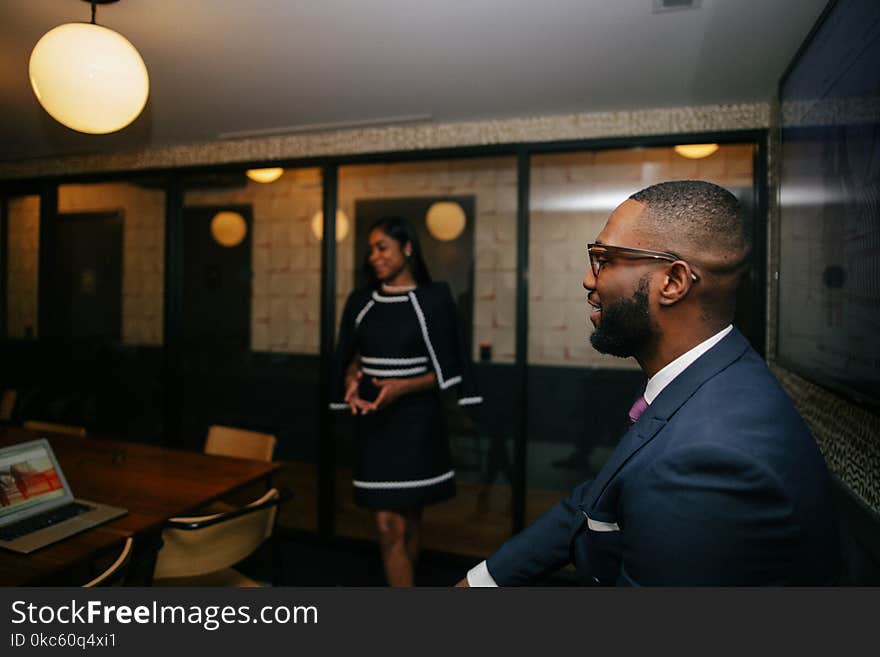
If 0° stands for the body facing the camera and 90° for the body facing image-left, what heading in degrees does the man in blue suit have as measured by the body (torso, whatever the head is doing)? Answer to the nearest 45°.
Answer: approximately 90°

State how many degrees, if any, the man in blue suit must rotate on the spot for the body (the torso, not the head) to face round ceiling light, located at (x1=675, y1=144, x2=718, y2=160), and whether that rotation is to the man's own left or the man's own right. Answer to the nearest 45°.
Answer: approximately 90° to the man's own right

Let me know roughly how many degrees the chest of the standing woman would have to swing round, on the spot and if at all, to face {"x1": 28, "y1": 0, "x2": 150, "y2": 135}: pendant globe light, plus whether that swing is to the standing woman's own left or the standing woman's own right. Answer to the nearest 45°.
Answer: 0° — they already face it

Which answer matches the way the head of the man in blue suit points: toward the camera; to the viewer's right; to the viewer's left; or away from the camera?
to the viewer's left

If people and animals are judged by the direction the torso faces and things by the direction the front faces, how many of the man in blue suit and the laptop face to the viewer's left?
1

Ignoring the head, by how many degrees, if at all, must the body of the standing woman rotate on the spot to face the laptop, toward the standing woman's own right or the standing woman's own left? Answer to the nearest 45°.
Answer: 0° — they already face it

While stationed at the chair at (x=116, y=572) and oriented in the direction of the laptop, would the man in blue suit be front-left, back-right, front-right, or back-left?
back-right

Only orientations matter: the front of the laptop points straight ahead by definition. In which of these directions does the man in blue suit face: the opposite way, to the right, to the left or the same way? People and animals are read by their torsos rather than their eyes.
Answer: the opposite way

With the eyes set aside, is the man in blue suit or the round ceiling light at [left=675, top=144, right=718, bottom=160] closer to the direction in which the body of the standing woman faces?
the man in blue suit

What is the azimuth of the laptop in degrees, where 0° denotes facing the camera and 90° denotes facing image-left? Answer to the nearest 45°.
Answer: approximately 315°

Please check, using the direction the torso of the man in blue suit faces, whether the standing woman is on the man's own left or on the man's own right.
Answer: on the man's own right
